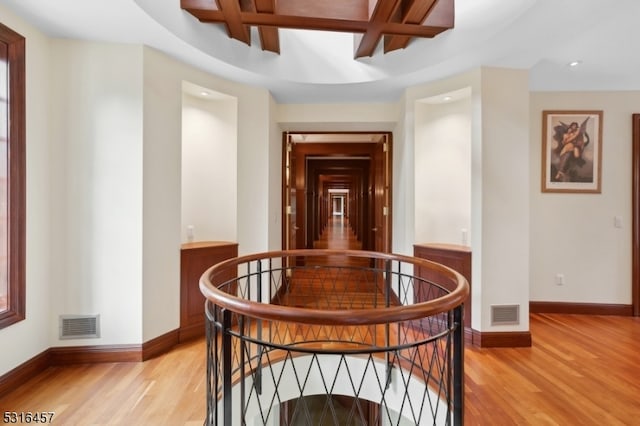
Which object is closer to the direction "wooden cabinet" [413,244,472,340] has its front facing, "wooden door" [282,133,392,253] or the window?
the window

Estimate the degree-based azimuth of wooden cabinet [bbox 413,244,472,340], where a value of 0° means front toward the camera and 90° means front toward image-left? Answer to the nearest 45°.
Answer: approximately 45°

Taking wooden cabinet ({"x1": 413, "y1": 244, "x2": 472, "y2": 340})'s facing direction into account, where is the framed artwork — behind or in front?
behind

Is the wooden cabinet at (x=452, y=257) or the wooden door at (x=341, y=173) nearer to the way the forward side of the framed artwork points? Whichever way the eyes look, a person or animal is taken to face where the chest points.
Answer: the wooden cabinet

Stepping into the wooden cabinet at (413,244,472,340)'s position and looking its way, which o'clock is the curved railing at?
The curved railing is roughly at 12 o'clock from the wooden cabinet.

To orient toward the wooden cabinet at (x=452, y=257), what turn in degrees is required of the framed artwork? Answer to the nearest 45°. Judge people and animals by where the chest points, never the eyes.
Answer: approximately 45° to its right

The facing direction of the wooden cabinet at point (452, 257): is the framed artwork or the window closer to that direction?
the window

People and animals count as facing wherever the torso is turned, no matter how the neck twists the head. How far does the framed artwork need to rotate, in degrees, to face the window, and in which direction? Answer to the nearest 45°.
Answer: approximately 45° to its right

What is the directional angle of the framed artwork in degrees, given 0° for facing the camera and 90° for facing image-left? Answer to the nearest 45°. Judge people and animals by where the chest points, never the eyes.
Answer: approximately 0°

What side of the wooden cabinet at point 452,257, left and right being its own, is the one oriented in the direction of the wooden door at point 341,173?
right
